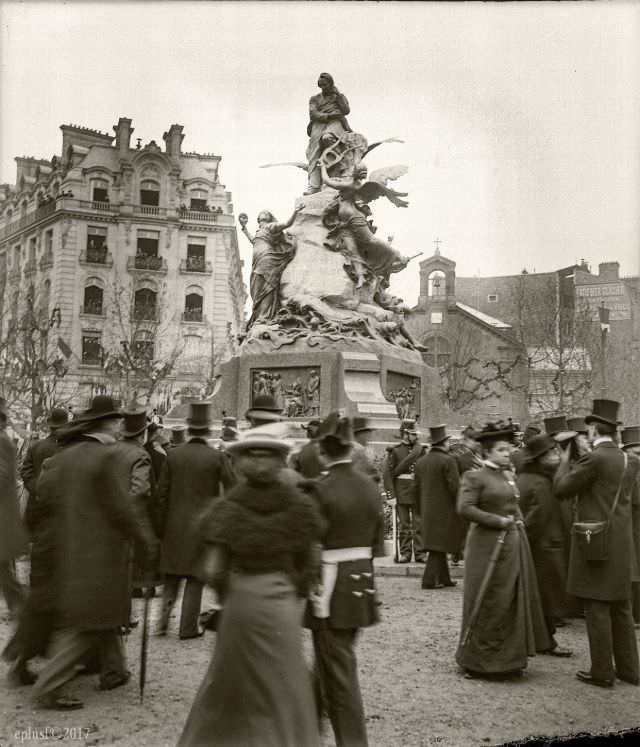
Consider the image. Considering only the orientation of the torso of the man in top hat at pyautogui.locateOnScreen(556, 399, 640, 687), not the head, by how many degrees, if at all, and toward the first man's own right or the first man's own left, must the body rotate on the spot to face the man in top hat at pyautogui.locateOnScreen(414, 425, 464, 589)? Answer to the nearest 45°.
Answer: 0° — they already face them

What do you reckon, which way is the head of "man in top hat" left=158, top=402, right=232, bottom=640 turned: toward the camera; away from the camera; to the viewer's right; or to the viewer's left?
away from the camera

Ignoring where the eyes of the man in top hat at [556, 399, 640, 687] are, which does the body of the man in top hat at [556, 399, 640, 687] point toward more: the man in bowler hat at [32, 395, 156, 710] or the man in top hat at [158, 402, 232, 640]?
the man in top hat

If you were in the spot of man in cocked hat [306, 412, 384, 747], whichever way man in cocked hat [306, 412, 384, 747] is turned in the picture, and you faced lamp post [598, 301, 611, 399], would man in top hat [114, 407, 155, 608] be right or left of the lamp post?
left

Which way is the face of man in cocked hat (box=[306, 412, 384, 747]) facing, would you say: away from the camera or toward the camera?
away from the camera

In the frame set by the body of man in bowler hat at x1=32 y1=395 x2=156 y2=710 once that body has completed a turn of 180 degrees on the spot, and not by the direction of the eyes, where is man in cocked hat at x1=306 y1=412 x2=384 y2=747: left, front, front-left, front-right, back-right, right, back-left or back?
left

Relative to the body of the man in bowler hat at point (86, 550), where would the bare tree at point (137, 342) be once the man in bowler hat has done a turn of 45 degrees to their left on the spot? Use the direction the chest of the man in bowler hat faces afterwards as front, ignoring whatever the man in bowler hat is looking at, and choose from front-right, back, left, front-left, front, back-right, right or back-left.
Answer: front

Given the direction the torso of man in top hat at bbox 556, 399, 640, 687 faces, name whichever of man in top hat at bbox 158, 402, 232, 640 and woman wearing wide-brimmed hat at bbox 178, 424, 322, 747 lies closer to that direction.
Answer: the man in top hat

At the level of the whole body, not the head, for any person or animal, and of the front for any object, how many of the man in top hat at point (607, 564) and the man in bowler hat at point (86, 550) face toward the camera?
0

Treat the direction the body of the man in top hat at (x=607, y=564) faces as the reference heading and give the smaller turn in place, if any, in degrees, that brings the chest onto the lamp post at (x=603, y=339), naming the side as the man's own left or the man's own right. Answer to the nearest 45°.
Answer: approximately 45° to the man's own right

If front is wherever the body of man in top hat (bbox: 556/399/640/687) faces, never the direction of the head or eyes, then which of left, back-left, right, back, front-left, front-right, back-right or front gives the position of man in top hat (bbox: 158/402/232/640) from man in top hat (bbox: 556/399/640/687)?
front-left

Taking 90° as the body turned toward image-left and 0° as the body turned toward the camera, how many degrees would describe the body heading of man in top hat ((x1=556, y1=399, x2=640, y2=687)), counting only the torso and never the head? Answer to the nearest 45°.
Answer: approximately 135°

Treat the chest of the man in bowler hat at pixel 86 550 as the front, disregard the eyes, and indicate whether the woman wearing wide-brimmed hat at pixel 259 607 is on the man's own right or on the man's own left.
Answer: on the man's own right
